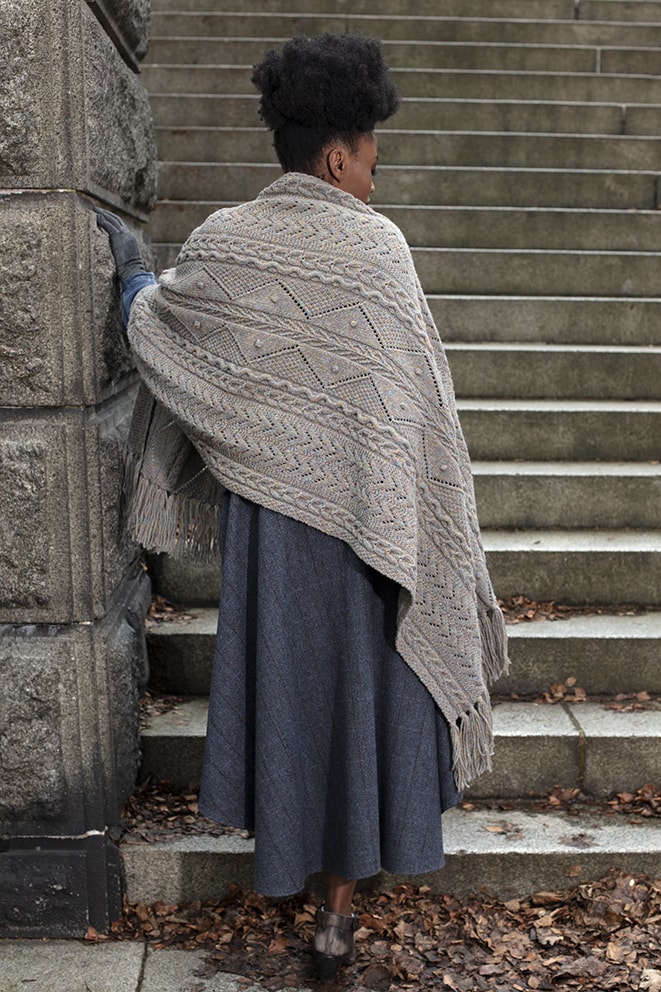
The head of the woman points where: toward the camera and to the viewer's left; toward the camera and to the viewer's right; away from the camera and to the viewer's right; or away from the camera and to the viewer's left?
away from the camera and to the viewer's right

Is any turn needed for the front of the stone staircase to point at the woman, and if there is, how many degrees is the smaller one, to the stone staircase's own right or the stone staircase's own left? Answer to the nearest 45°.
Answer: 0° — it already faces them

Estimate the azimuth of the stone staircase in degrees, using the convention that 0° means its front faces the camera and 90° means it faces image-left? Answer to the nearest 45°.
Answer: approximately 0°
